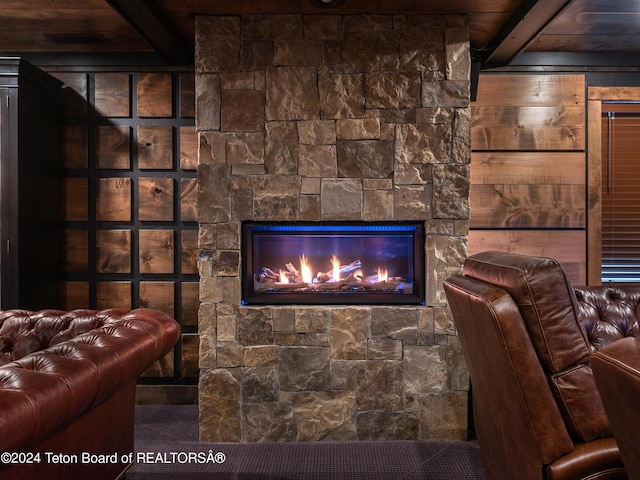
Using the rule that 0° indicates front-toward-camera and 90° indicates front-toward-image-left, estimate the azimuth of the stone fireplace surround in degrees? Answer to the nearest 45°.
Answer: approximately 0°

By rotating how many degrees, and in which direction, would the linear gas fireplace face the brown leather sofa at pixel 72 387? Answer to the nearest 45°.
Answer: approximately 45° to its right

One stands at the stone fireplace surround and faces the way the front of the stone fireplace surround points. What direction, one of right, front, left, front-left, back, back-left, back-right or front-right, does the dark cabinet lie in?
right

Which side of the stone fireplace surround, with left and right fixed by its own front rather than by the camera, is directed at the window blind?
left

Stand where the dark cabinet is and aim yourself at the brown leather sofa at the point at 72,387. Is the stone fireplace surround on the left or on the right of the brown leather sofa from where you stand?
left

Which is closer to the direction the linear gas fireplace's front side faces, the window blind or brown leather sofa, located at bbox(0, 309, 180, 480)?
the brown leather sofa

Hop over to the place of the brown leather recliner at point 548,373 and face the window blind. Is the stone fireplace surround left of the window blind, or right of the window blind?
left
